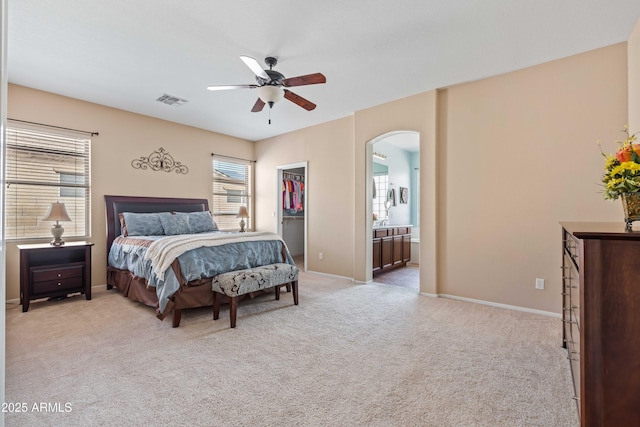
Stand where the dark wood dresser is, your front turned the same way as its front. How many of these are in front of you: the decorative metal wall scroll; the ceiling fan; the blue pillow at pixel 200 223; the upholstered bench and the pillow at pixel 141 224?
5

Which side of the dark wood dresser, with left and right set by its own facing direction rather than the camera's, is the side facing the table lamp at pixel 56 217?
front

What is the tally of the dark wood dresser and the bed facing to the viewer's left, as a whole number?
1

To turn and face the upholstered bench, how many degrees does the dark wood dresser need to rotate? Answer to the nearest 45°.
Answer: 0° — it already faces it

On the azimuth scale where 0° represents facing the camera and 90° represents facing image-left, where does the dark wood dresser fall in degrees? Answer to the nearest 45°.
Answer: approximately 90°

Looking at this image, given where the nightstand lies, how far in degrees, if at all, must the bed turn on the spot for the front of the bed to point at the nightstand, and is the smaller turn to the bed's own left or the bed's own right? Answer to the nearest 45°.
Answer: approximately 180°

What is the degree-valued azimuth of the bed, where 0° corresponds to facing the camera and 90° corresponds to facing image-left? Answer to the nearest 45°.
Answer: approximately 315°

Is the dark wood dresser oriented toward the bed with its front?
yes

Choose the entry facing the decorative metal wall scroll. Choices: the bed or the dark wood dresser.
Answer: the dark wood dresser

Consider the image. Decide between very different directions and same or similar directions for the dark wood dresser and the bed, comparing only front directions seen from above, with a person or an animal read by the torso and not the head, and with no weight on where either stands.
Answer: very different directions

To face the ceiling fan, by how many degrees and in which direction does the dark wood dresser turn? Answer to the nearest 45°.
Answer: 0° — it already faces it
